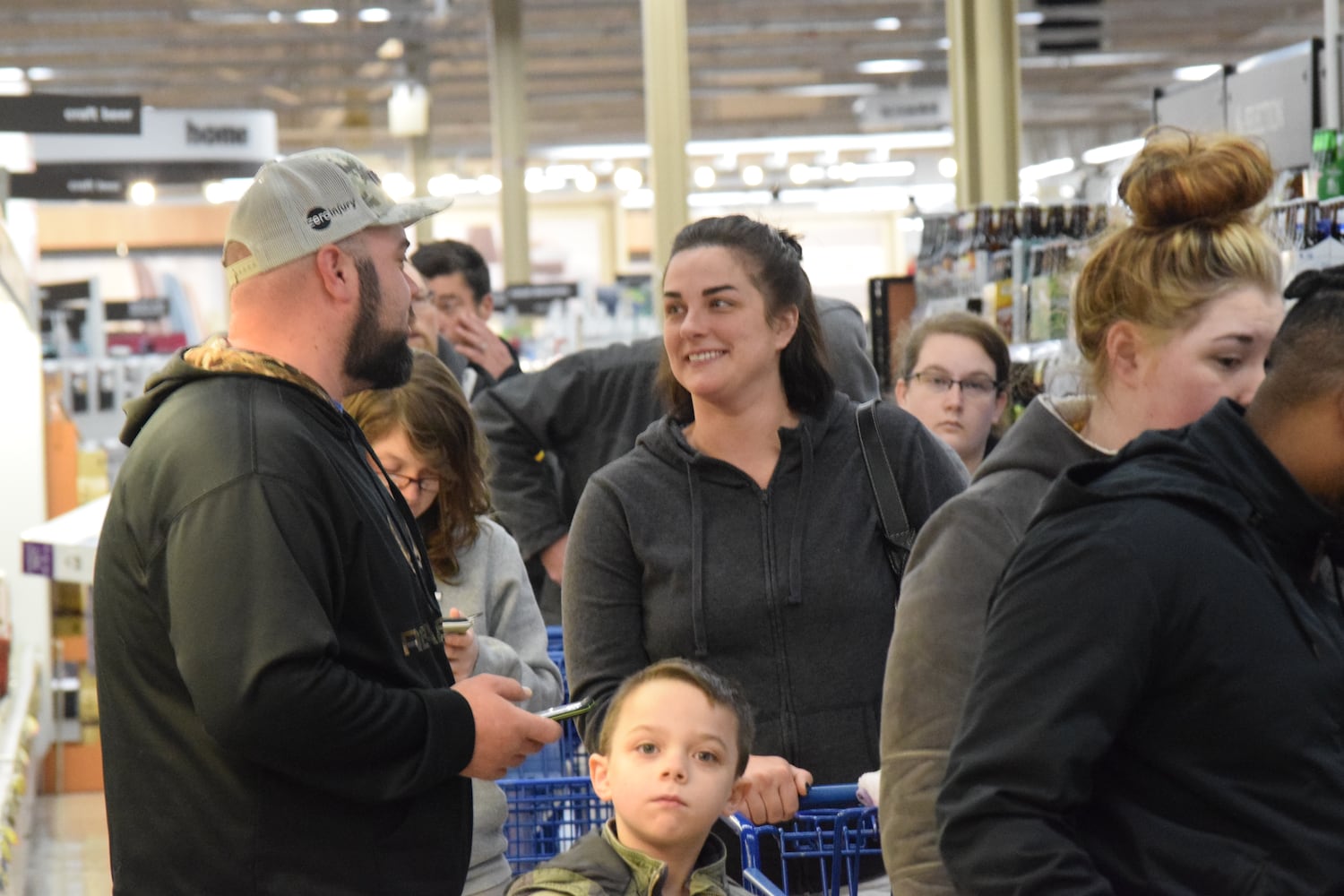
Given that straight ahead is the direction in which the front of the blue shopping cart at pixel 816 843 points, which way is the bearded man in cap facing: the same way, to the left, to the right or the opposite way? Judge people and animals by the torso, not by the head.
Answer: to the left

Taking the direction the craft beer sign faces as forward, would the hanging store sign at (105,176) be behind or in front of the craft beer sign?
behind

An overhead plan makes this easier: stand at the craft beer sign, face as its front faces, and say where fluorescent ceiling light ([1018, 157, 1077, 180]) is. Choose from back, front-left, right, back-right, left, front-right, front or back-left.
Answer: back-left

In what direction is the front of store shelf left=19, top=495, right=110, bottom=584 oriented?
toward the camera

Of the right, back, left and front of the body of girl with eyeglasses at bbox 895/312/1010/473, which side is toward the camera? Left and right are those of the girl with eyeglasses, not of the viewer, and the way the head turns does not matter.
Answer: front

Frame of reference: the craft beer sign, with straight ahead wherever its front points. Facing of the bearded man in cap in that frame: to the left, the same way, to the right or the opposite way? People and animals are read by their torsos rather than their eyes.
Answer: to the left

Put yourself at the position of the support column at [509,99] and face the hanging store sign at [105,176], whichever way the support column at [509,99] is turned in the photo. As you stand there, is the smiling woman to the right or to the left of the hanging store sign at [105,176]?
left

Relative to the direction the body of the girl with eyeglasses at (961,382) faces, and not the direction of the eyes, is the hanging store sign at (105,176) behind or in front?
behind

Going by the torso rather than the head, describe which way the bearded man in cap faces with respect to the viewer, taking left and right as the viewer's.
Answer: facing to the right of the viewer

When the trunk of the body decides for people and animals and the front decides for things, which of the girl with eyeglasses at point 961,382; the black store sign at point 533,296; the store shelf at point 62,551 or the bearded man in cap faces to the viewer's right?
the bearded man in cap

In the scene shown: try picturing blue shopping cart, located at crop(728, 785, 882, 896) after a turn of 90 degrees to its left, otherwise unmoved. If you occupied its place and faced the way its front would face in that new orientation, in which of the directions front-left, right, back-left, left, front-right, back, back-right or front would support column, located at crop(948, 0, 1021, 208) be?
left
